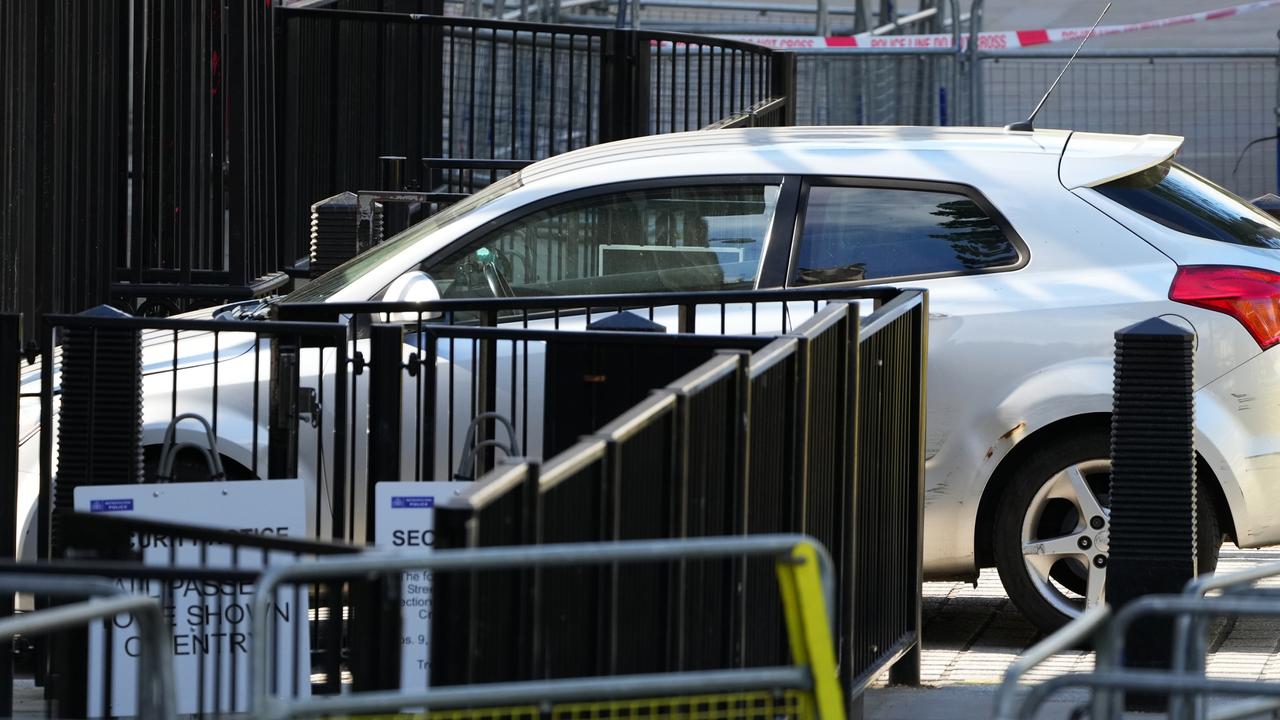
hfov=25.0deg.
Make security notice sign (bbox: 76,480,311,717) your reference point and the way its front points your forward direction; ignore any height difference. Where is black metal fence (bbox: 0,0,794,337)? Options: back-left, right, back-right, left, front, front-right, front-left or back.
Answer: back

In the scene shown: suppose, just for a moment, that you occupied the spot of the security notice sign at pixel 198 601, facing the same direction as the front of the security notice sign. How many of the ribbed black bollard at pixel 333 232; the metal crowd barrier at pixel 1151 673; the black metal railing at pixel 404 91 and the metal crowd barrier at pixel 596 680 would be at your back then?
2

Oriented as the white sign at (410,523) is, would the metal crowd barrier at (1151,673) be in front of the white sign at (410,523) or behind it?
in front

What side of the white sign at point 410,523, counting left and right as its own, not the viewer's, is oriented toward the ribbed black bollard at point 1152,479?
left

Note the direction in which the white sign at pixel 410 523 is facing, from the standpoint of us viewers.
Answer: facing the viewer

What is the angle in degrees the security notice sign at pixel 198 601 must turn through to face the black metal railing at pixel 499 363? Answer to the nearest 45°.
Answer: approximately 135° to its left

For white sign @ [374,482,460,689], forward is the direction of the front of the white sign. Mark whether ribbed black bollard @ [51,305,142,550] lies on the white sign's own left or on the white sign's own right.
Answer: on the white sign's own right

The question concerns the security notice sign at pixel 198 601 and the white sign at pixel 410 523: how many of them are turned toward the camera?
2

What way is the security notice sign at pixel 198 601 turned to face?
toward the camera

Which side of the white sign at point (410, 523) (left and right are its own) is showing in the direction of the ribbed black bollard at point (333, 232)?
back
